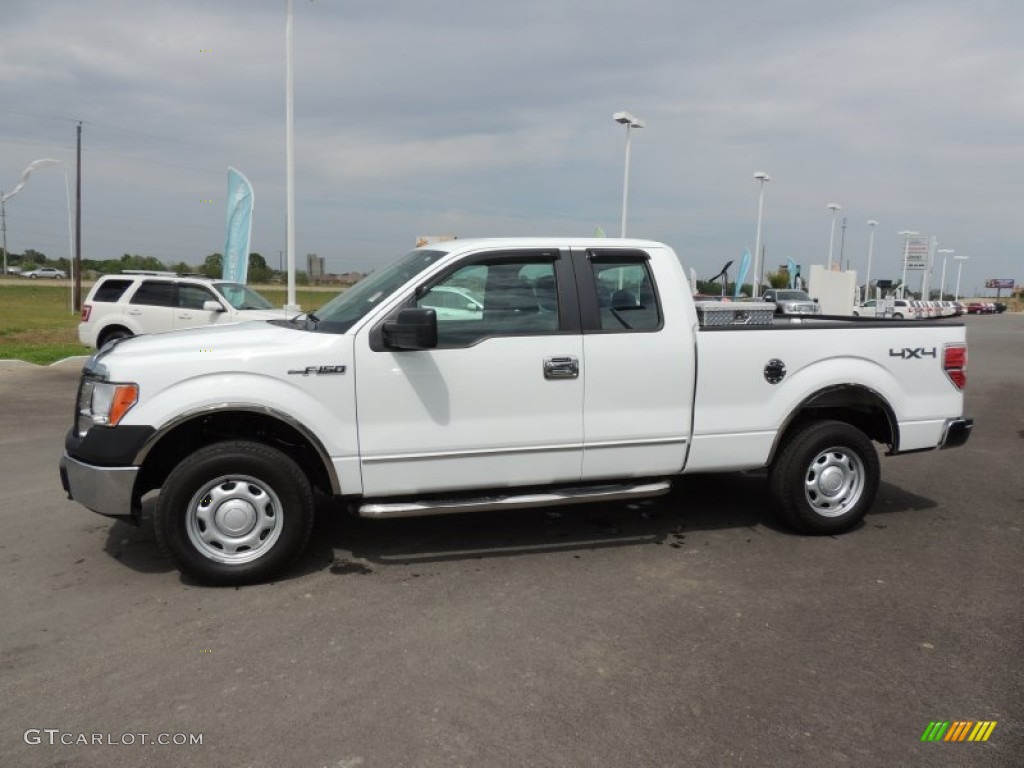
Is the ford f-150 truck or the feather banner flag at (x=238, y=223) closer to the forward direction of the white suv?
the ford f-150 truck

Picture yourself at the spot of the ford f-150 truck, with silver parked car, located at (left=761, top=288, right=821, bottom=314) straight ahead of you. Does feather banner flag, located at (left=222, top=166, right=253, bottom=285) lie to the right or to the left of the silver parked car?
left

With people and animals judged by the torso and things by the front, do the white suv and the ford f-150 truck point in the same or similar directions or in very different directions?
very different directions

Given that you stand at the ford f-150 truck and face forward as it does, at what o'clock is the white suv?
The white suv is roughly at 2 o'clock from the ford f-150 truck.

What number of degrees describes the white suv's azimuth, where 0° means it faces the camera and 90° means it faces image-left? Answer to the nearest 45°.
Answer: approximately 315°

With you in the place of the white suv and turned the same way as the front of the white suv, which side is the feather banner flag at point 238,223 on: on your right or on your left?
on your left

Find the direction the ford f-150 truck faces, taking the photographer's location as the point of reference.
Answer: facing to the left of the viewer

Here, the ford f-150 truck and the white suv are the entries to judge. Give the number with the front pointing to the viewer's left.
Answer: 1

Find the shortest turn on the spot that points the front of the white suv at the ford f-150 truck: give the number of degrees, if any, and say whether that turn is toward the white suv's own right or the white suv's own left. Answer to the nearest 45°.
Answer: approximately 45° to the white suv's own right

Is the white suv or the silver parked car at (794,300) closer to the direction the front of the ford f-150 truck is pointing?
the white suv

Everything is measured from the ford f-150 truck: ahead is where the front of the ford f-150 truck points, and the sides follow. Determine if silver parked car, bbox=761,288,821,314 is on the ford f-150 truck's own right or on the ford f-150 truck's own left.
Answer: on the ford f-150 truck's own right
